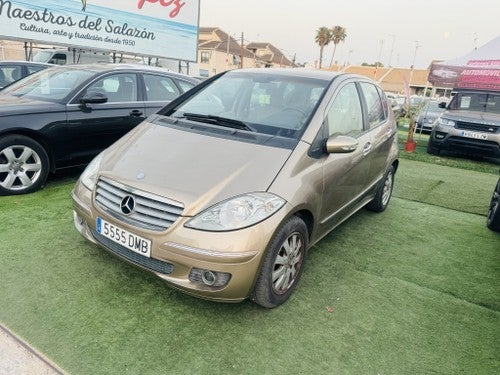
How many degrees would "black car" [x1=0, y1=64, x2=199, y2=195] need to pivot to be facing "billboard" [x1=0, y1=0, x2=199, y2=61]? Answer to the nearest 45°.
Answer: approximately 135° to its right

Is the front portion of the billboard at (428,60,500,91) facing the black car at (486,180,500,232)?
yes

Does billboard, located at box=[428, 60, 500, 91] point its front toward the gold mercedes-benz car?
yes

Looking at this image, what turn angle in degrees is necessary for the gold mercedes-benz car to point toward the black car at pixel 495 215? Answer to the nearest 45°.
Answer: approximately 180°

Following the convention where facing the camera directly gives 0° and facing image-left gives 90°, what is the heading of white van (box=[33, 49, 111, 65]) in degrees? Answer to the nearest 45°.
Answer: approximately 45°

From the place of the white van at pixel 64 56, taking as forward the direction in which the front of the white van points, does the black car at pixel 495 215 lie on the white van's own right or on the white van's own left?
on the white van's own left

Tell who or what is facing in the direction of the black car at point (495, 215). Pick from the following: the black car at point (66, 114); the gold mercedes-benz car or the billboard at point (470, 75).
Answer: the billboard

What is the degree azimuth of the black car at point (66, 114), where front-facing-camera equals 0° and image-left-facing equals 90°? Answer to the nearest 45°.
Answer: approximately 45°

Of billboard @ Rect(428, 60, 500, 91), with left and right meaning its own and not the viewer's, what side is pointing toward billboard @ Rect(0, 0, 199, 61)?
right

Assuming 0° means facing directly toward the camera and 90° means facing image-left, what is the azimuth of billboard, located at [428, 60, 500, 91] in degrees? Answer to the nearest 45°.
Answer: approximately 0°
